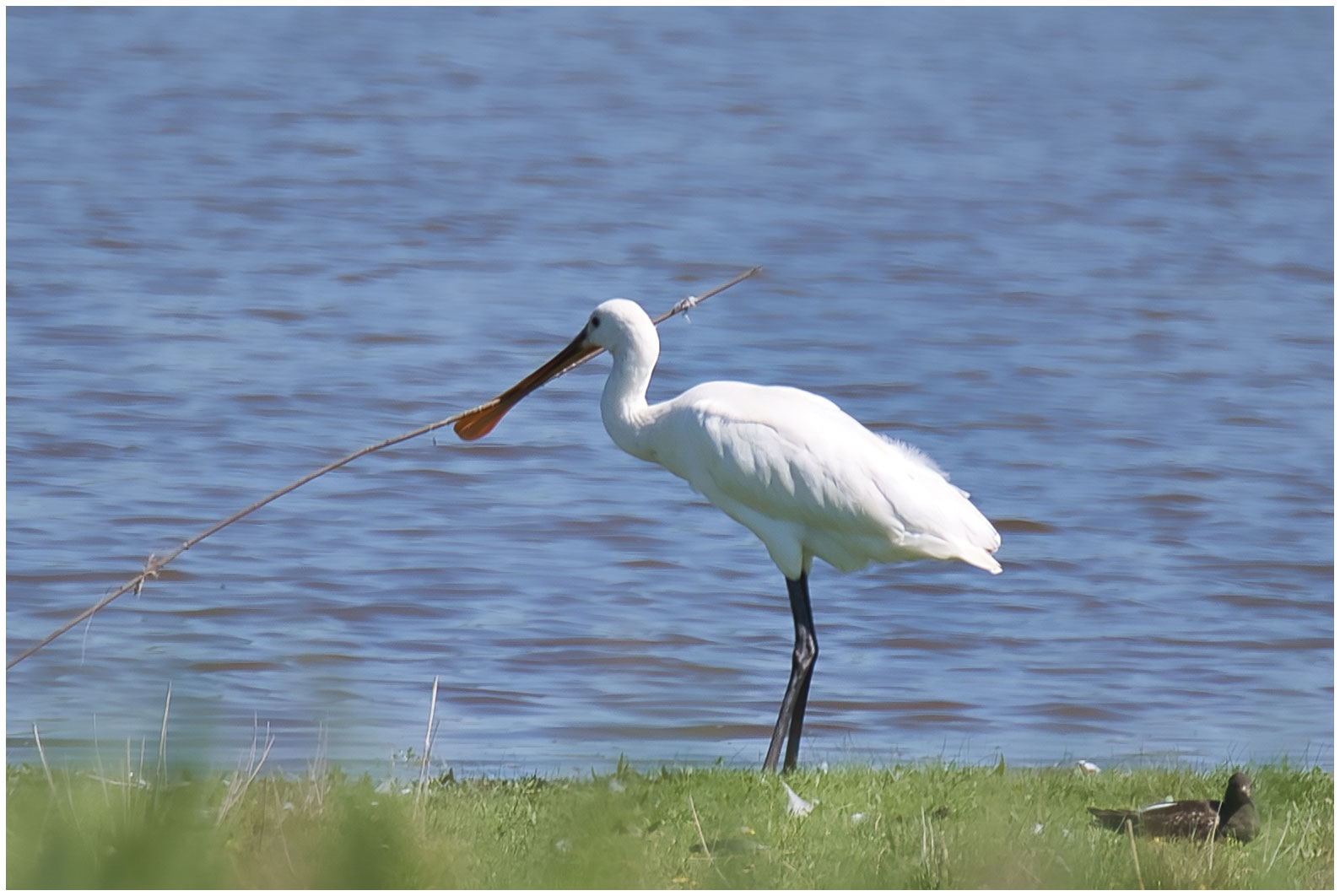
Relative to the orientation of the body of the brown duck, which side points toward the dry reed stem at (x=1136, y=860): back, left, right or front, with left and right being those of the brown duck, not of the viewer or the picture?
right

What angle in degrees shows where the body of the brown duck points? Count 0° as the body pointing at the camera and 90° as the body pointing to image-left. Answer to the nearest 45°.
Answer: approximately 270°

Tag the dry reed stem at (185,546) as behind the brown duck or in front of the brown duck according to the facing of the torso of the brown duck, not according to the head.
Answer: behind

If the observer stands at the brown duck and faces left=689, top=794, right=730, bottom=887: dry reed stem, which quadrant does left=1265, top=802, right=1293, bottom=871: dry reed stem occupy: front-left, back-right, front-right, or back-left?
back-left

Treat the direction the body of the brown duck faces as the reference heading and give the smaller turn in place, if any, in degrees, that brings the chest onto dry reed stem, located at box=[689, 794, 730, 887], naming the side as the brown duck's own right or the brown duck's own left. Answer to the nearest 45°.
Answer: approximately 135° to the brown duck's own right
